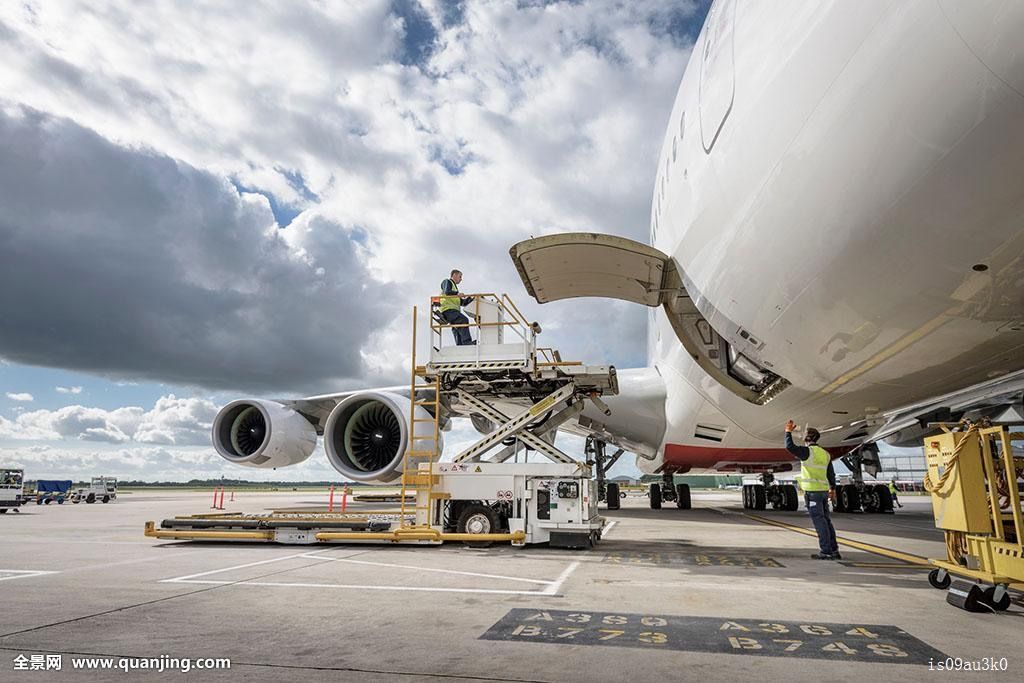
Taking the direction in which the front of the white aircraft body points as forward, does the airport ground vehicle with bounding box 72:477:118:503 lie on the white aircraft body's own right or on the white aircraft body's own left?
on the white aircraft body's own right

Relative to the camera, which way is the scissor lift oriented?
to the viewer's right

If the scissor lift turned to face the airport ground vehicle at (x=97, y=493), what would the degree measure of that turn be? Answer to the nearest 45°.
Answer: approximately 135° to its left

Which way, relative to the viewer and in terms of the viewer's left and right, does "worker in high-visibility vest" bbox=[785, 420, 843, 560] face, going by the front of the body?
facing away from the viewer and to the left of the viewer

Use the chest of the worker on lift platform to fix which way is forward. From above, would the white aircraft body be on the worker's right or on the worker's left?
on the worker's right

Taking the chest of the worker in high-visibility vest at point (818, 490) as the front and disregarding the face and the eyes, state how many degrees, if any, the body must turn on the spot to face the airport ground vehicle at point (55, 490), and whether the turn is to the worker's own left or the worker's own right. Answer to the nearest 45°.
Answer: approximately 45° to the worker's own left

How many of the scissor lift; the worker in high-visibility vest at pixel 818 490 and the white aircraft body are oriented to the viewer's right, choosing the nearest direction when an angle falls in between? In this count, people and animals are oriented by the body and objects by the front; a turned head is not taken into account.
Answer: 1

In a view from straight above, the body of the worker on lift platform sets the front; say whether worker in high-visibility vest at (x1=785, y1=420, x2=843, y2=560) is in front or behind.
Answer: in front

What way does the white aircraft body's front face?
toward the camera

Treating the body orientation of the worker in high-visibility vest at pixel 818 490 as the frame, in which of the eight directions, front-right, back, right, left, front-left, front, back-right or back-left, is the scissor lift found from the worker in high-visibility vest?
front-left

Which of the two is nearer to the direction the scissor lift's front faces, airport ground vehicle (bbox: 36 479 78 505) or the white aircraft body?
the white aircraft body

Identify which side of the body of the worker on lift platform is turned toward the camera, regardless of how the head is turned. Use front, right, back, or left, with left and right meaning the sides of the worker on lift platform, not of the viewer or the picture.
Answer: right
